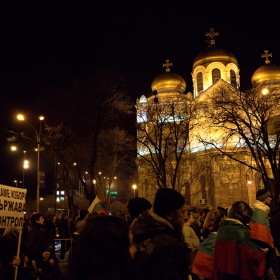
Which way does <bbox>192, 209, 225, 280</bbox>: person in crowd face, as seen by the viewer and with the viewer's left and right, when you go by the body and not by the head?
facing away from the viewer and to the right of the viewer

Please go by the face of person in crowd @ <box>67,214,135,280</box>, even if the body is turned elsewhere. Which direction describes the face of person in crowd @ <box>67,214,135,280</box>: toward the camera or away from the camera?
away from the camera

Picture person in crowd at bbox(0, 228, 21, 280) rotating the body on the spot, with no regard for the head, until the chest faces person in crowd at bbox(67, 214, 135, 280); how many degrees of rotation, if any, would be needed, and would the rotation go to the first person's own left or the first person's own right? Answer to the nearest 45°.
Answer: approximately 90° to the first person's own right

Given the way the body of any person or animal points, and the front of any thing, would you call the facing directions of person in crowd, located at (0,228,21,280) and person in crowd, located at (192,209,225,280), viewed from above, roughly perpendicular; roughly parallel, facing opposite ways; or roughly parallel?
roughly parallel

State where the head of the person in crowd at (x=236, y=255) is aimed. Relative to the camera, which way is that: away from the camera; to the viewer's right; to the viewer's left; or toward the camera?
away from the camera

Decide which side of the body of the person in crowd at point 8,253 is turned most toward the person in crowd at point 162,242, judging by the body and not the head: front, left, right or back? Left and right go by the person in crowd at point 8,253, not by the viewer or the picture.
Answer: right

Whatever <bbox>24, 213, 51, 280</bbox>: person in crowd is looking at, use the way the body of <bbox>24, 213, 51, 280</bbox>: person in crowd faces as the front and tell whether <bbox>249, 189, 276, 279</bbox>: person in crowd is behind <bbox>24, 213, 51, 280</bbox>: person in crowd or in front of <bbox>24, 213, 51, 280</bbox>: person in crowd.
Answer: in front

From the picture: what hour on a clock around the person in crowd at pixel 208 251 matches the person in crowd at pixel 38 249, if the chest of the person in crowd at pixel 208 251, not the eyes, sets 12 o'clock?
the person in crowd at pixel 38 249 is roughly at 8 o'clock from the person in crowd at pixel 208 251.
